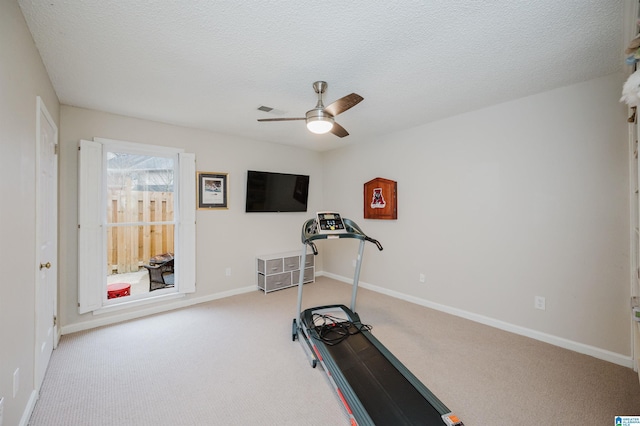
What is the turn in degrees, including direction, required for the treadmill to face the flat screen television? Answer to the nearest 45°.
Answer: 0° — it already faces it

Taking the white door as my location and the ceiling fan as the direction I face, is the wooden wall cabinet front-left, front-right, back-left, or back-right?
front-left

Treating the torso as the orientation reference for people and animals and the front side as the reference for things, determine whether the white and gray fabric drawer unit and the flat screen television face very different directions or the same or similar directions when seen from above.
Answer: same or similar directions

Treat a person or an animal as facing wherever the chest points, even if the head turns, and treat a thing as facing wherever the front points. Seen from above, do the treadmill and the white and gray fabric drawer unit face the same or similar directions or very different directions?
very different directions

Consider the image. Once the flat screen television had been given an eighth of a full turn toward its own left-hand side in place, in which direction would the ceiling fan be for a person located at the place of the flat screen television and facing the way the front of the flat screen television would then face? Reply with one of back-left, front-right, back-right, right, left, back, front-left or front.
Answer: right

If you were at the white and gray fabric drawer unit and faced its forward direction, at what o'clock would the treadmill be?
The treadmill is roughly at 1 o'clock from the white and gray fabric drawer unit.

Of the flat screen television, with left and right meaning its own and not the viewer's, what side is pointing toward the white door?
right

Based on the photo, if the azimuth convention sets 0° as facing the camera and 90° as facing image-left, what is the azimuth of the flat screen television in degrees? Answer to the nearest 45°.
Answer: approximately 315°

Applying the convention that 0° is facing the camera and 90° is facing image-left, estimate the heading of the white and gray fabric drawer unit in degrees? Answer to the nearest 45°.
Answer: approximately 315°

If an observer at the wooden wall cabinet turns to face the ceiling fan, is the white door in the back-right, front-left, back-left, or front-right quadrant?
front-right

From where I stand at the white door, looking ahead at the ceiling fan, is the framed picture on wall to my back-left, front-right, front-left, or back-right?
front-left

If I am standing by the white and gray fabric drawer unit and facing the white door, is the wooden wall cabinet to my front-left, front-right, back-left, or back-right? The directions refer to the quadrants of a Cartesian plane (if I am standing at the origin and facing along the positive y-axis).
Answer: back-left

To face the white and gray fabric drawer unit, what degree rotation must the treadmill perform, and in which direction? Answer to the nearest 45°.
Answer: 0° — it already faces it

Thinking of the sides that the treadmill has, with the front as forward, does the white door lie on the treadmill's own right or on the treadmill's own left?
on the treadmill's own left

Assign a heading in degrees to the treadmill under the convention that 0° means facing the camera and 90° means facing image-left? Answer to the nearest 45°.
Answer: approximately 135°
